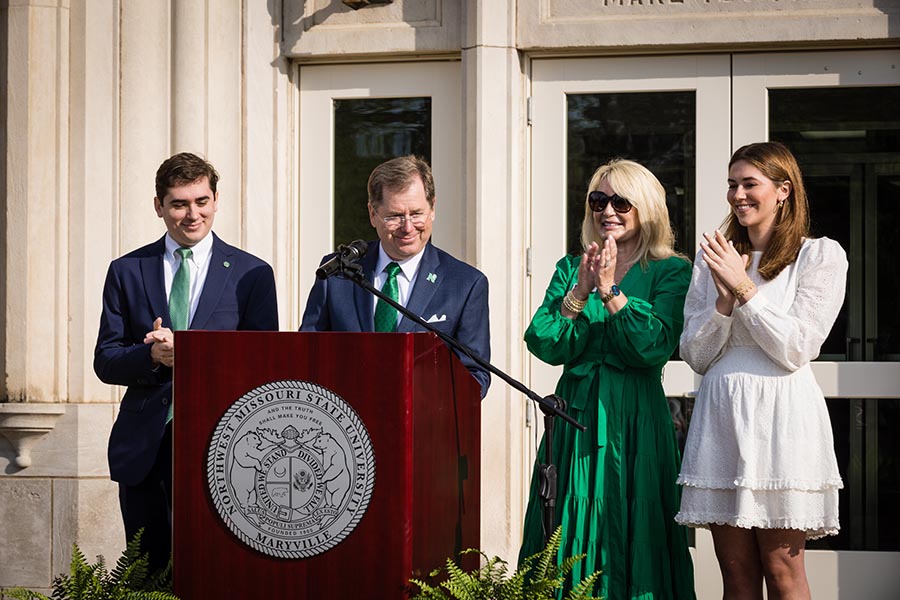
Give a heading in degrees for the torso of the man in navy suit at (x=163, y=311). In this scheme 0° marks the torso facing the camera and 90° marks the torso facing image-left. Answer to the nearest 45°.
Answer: approximately 0°

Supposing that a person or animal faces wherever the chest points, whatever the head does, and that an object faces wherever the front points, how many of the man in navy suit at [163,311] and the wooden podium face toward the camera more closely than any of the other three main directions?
2

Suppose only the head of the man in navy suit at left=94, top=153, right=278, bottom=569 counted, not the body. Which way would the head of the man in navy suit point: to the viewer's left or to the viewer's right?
to the viewer's right

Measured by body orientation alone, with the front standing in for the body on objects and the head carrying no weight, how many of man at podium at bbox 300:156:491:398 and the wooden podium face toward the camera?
2

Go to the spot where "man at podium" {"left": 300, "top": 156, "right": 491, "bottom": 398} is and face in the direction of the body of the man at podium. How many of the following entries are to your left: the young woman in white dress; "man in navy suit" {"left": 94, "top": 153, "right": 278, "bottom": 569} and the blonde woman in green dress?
2

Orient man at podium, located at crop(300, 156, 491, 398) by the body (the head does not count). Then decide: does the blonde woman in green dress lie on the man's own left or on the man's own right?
on the man's own left
